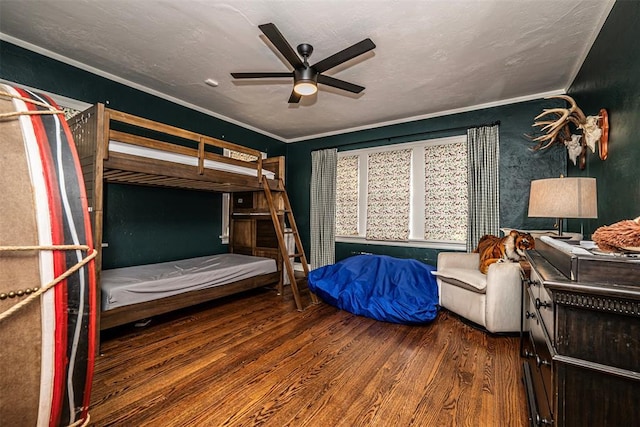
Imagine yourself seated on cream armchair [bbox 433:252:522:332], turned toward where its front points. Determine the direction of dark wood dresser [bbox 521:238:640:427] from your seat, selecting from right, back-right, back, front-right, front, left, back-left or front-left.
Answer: front-left

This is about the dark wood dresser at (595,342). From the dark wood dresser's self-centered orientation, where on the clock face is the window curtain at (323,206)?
The window curtain is roughly at 1 o'clock from the dark wood dresser.

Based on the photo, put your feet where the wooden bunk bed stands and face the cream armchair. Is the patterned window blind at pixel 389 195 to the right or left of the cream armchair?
left

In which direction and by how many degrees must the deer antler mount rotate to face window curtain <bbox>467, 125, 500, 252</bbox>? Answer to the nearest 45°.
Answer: approximately 45° to its right

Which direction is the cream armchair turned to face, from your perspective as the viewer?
facing the viewer and to the left of the viewer

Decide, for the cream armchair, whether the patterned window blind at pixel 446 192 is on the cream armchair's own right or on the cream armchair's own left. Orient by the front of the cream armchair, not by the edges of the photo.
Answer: on the cream armchair's own right

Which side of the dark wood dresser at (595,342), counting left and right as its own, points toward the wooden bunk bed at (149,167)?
front

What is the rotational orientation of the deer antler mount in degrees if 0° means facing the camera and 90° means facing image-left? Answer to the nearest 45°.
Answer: approximately 90°

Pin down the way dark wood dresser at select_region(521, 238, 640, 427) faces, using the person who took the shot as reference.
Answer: facing to the left of the viewer

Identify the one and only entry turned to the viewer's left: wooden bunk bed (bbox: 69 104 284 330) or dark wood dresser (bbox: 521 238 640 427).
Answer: the dark wood dresser

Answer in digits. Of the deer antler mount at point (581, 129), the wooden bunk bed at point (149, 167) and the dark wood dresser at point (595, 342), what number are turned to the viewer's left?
2

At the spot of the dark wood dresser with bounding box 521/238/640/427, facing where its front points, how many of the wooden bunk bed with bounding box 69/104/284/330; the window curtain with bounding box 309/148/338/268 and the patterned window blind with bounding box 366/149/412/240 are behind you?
0

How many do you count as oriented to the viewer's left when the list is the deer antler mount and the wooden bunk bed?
1
